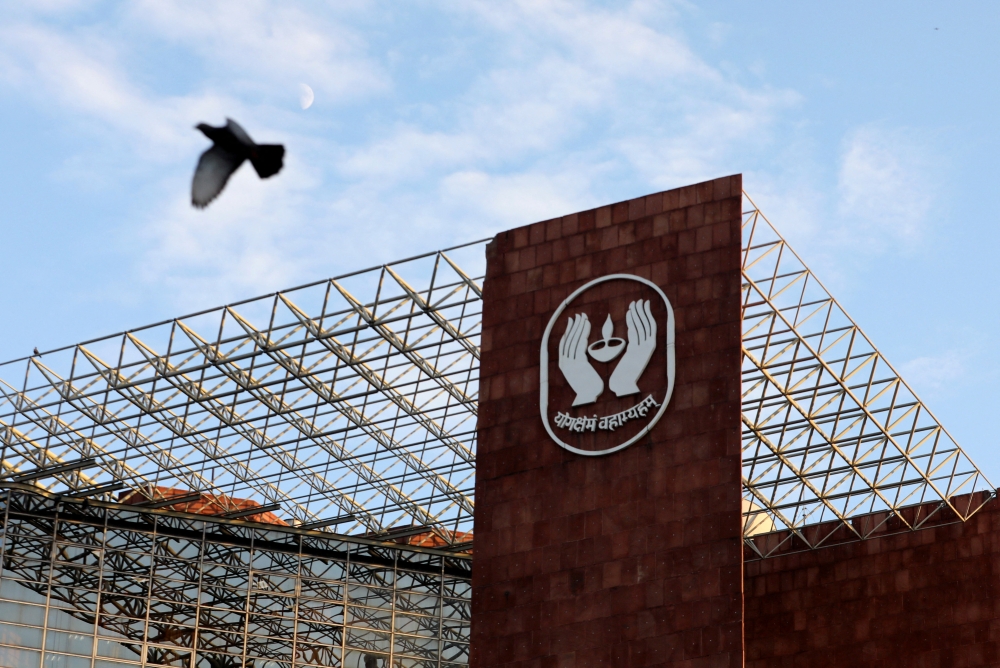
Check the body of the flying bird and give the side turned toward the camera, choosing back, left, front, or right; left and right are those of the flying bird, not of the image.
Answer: left
